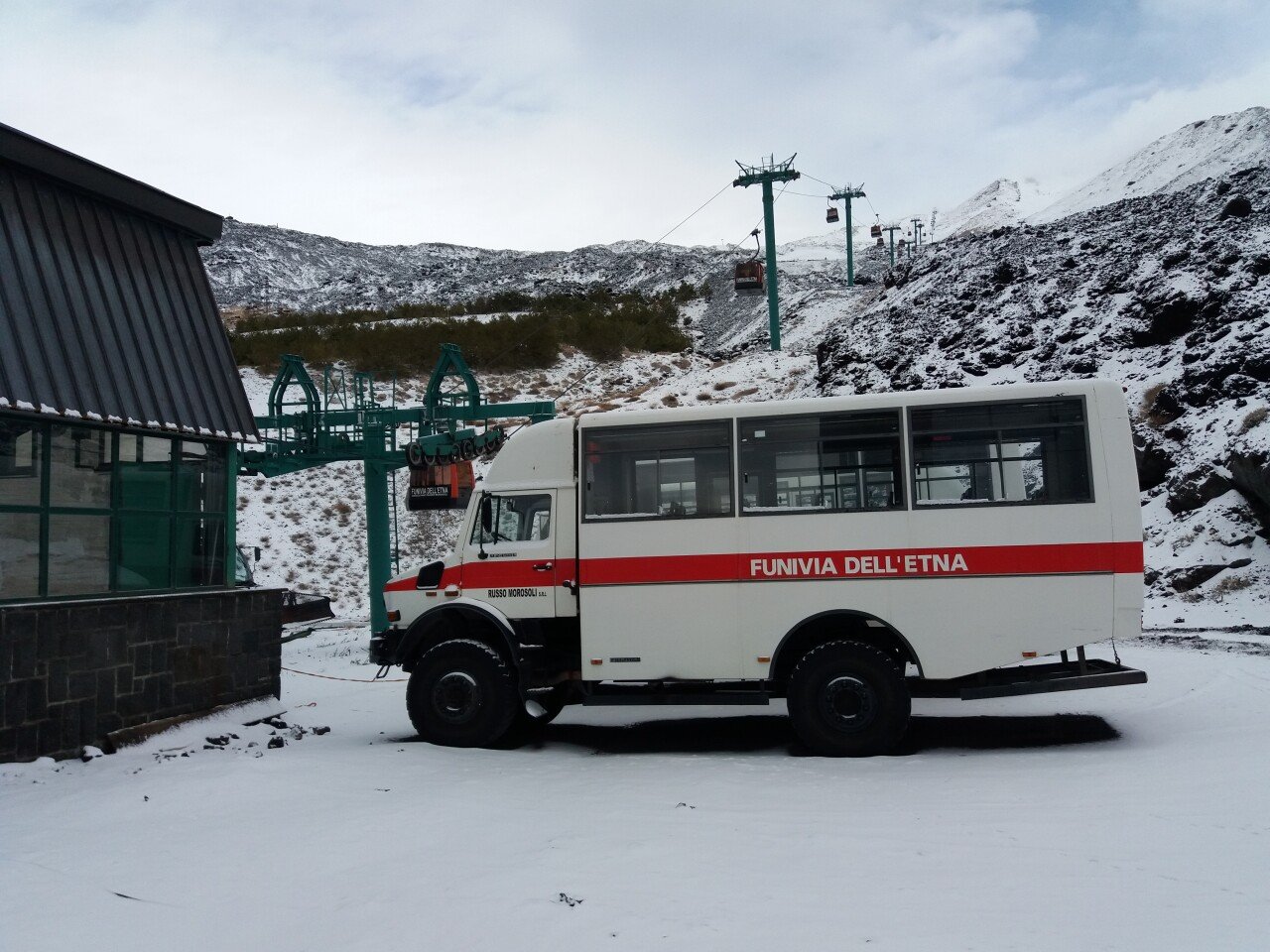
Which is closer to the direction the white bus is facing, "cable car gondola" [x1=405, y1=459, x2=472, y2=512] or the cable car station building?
the cable car station building

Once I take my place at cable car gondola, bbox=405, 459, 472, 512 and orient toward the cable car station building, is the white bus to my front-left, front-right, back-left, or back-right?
front-left

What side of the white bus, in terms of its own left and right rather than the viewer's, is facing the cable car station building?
front

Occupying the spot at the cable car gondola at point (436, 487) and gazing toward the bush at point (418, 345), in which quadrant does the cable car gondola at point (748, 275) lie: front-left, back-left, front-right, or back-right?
front-right

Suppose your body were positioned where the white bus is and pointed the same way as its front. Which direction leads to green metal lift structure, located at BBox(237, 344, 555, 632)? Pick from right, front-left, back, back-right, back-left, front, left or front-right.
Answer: front-right

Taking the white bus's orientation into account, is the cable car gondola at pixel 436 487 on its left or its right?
on its right

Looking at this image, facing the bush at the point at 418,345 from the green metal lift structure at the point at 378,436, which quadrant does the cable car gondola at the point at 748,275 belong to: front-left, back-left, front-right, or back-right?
front-right

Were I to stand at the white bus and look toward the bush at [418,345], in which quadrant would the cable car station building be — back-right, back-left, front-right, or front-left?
front-left

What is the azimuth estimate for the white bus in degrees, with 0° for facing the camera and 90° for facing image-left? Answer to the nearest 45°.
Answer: approximately 90°

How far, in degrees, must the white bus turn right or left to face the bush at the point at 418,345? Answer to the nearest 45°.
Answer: approximately 45° to its right
